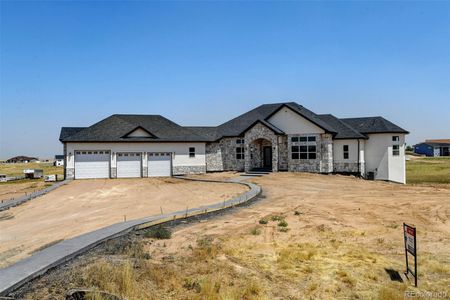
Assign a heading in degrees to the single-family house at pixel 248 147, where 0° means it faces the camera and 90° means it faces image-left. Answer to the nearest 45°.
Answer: approximately 0°

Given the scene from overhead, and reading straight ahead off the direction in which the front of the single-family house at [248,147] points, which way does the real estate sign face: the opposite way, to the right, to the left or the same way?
to the right

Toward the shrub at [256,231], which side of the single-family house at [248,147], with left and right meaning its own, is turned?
front

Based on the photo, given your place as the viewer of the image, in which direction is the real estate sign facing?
facing the viewer and to the left of the viewer

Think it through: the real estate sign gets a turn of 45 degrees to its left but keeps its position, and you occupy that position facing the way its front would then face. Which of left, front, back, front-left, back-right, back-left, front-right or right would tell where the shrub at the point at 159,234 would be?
right

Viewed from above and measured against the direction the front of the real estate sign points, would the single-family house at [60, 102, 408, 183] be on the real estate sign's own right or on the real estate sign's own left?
on the real estate sign's own right

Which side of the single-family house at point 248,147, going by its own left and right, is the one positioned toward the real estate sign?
front

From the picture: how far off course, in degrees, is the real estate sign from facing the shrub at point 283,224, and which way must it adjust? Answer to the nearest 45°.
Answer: approximately 90° to its right

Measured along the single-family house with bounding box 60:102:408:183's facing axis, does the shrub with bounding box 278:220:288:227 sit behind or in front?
in front

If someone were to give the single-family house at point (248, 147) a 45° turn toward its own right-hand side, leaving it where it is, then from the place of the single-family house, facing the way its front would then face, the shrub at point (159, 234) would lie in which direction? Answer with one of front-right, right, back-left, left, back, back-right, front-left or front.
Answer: front-left

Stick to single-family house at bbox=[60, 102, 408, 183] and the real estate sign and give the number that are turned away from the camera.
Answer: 0
